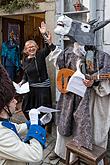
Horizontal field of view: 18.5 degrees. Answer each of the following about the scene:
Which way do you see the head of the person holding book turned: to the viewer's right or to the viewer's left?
to the viewer's right

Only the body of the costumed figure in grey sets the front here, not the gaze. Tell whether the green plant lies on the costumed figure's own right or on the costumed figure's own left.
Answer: on the costumed figure's own right

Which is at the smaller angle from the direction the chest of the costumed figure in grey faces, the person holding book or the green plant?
the person holding book

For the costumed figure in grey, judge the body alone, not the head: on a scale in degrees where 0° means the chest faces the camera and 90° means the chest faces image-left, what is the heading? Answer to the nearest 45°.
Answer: approximately 45°
